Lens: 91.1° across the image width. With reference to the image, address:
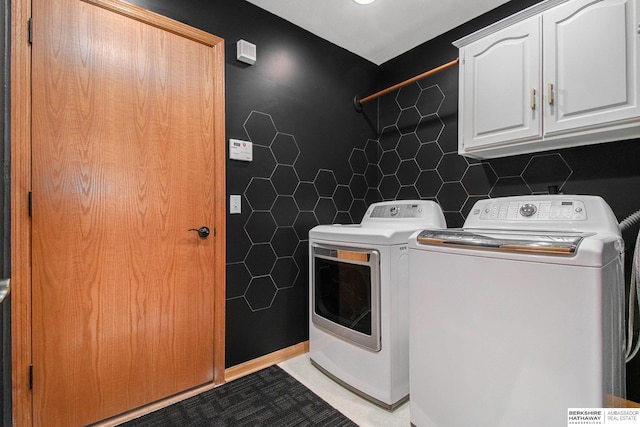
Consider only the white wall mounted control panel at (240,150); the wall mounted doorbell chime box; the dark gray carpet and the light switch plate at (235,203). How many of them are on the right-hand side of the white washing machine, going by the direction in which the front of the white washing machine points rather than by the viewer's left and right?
4

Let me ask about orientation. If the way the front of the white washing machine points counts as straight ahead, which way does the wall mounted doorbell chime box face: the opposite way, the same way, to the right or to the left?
to the left

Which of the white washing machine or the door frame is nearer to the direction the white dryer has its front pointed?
the door frame

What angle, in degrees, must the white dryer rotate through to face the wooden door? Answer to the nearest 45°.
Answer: approximately 45° to its right

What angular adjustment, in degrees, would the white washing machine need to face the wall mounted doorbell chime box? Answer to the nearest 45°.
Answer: approximately 90° to its right

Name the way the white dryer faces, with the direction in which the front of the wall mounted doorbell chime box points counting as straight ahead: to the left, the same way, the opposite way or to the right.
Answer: to the right

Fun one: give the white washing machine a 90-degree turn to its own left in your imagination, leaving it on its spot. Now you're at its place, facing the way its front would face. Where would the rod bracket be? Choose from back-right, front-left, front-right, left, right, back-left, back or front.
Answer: back-left

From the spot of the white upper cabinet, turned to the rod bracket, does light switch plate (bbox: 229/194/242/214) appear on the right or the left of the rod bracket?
left

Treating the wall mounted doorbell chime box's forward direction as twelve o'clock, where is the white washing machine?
The white washing machine is roughly at 12 o'clock from the wall mounted doorbell chime box.

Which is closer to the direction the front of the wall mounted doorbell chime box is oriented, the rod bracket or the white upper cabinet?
the white upper cabinet

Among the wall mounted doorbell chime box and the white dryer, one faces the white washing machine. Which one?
the wall mounted doorbell chime box

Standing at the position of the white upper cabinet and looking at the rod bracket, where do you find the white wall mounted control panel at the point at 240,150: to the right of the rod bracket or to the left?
left

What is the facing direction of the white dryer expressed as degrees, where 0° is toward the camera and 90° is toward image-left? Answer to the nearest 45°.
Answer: approximately 45°

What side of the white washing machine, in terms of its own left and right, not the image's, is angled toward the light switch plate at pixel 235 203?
right
